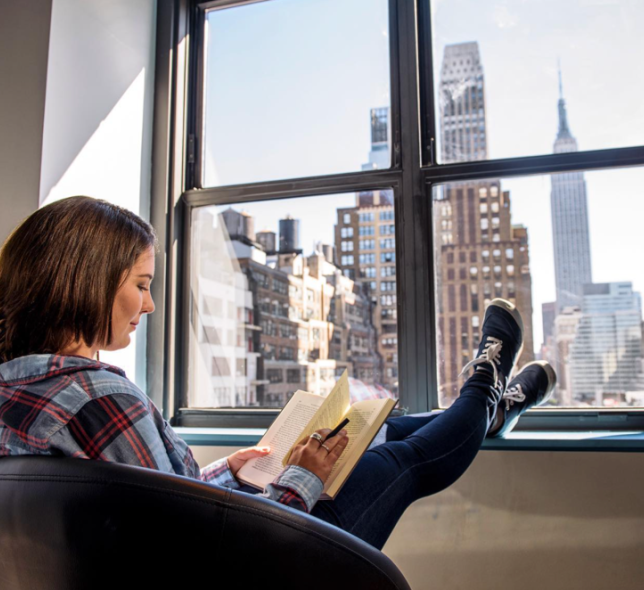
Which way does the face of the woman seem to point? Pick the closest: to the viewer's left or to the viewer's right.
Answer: to the viewer's right

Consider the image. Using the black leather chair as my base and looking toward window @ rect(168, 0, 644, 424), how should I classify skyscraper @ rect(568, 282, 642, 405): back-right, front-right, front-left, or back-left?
front-right

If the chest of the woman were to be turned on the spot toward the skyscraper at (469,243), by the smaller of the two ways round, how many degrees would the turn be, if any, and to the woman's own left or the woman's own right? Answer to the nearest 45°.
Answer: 0° — they already face it

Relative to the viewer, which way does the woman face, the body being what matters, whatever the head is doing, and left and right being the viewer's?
facing away from the viewer and to the right of the viewer

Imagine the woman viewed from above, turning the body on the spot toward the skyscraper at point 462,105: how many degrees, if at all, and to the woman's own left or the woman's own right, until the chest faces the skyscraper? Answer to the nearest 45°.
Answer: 0° — they already face it

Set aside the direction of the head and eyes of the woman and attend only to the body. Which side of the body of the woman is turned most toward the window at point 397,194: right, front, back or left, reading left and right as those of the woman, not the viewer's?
front

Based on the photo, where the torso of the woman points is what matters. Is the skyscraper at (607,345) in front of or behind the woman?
in front
